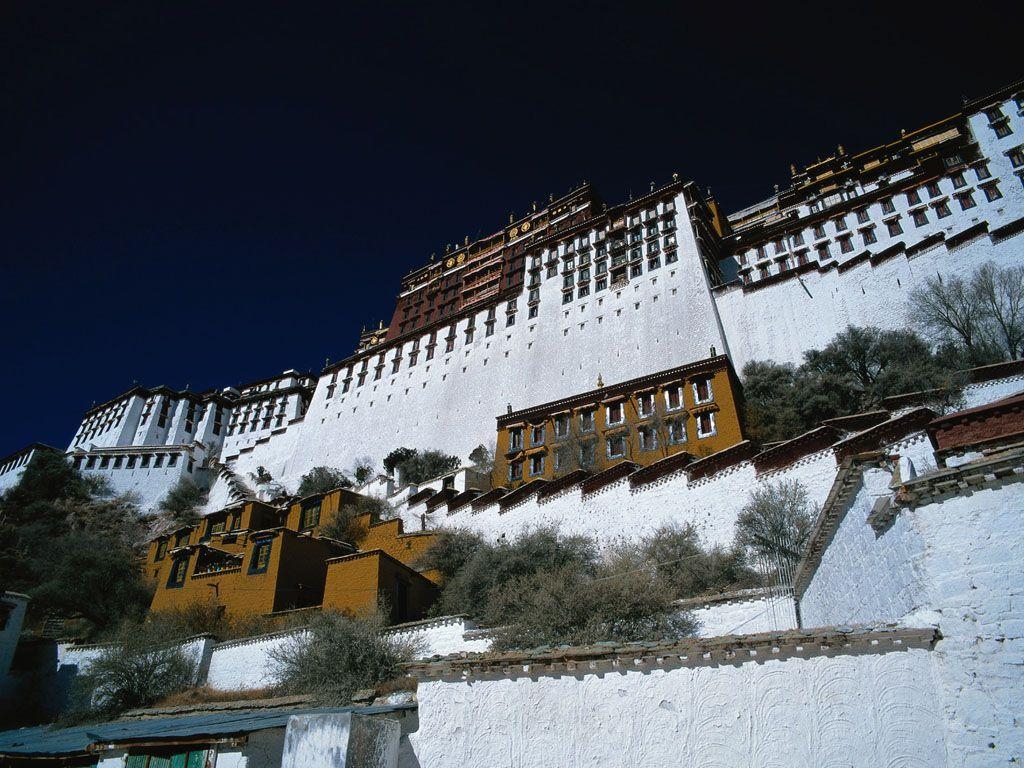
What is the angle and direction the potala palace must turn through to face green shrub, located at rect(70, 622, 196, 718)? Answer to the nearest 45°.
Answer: approximately 45° to its right

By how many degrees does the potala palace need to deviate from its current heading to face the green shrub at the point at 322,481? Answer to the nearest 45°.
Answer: approximately 90° to its right

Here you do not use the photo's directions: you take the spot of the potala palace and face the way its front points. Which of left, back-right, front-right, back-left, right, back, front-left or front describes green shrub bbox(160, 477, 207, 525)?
right
